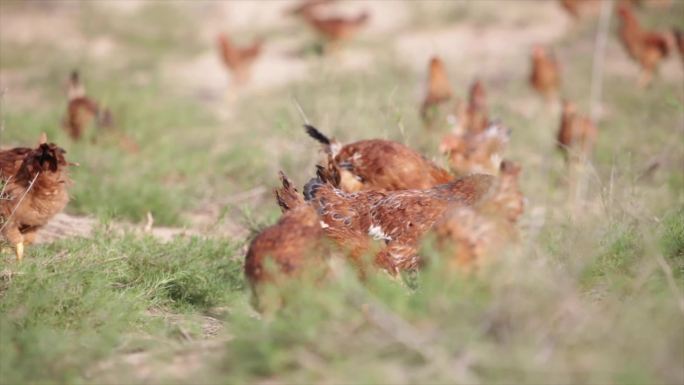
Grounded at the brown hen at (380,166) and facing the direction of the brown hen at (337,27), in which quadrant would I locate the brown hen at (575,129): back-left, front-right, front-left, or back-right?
front-right

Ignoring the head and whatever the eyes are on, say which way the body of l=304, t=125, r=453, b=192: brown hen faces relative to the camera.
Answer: to the viewer's right

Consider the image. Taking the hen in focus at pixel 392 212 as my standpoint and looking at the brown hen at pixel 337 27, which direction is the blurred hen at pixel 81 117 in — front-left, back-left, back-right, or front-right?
front-left

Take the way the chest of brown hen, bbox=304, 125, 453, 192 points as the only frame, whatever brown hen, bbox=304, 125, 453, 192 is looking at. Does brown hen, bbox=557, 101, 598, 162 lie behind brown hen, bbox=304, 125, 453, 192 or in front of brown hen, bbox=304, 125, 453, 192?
in front

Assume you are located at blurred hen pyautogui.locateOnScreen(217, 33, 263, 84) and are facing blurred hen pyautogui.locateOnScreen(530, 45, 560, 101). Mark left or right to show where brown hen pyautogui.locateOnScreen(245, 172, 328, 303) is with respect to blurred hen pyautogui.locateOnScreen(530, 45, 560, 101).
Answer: right

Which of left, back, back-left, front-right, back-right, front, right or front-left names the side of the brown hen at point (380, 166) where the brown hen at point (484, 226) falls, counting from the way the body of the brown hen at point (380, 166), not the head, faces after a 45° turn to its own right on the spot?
front-right
